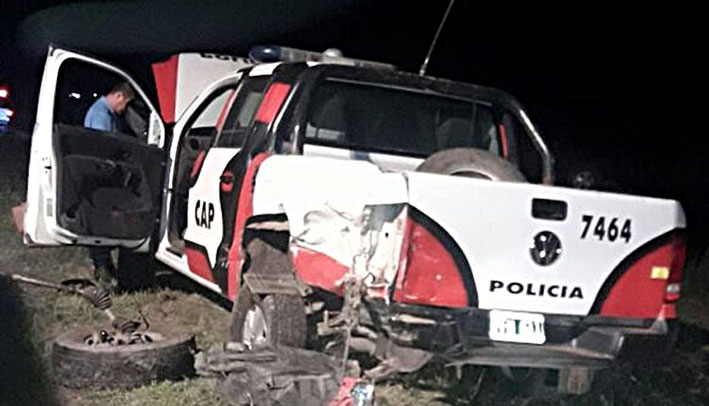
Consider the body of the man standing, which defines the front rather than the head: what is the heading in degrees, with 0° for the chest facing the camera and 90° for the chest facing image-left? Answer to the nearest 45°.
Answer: approximately 270°

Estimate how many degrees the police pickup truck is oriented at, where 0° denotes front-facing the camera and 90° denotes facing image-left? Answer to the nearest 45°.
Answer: approximately 135°

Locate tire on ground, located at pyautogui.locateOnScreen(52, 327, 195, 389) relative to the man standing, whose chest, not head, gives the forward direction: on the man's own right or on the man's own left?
on the man's own right

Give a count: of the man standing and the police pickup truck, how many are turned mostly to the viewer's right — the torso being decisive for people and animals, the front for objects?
1
